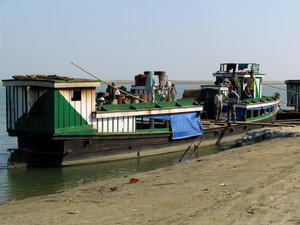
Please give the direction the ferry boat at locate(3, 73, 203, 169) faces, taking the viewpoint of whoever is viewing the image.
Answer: facing away from the viewer and to the right of the viewer

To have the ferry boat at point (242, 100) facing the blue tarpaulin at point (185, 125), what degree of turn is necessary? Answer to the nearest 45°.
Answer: approximately 180°

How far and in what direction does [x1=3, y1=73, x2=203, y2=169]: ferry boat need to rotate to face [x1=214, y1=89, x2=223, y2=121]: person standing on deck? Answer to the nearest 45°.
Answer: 0° — it already faces them

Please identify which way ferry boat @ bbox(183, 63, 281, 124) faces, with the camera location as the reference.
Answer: facing away from the viewer and to the right of the viewer

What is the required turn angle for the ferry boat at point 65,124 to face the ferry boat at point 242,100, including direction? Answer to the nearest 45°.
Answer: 0° — it already faces it
